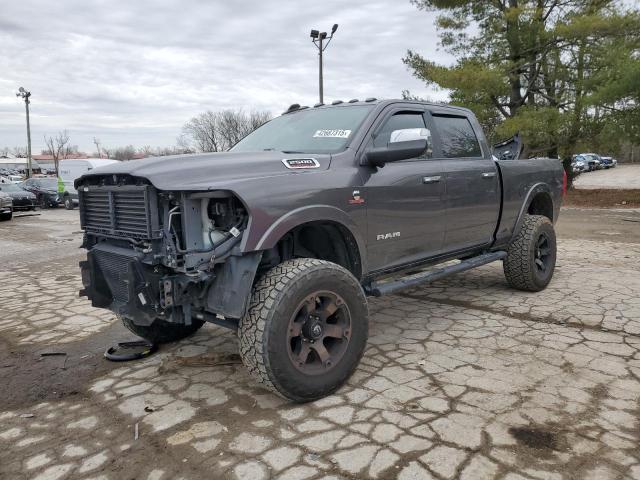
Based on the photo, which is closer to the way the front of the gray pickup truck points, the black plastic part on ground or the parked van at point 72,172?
the black plastic part on ground

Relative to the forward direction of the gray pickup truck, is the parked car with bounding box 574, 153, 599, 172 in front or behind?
behind

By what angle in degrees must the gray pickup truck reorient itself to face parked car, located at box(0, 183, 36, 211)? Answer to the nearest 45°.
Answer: approximately 90° to its right

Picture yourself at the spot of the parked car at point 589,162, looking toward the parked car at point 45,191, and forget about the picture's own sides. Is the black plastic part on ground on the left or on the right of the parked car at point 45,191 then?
left

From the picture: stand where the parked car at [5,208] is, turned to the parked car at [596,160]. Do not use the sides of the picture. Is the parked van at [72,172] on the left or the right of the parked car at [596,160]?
left

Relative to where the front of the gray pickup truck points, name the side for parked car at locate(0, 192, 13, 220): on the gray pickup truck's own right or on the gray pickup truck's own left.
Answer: on the gray pickup truck's own right

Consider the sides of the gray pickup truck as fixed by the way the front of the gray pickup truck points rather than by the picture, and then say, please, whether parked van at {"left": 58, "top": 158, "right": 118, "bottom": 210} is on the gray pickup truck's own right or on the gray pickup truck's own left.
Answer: on the gray pickup truck's own right

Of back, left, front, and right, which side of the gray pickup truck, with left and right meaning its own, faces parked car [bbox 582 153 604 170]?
back

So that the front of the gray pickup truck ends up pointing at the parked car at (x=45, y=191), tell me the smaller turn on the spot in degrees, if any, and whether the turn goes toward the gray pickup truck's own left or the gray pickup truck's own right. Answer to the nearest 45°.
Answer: approximately 90° to the gray pickup truck's own right

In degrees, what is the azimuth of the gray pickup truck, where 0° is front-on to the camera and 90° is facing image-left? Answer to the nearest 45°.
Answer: approximately 45°
